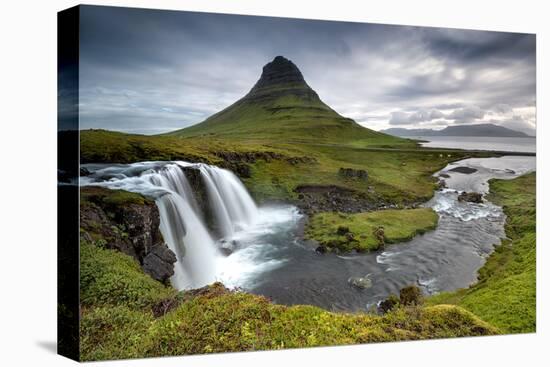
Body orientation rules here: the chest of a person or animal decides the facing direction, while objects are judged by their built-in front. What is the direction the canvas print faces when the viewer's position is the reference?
facing the viewer and to the right of the viewer
